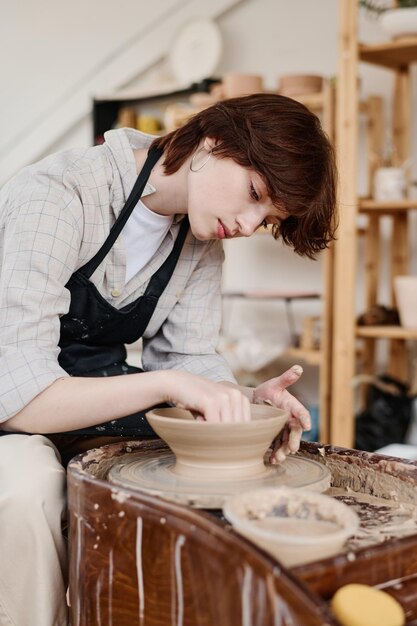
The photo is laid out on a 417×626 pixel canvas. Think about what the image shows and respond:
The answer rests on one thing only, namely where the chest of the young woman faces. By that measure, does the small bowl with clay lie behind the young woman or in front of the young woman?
in front

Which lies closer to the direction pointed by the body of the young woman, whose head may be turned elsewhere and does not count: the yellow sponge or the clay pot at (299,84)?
the yellow sponge

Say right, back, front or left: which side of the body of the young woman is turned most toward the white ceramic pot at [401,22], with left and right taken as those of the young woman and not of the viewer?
left

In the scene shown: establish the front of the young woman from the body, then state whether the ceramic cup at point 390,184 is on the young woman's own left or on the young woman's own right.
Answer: on the young woman's own left

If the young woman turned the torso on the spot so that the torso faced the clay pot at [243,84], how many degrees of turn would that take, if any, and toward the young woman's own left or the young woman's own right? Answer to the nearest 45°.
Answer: approximately 135° to the young woman's own left

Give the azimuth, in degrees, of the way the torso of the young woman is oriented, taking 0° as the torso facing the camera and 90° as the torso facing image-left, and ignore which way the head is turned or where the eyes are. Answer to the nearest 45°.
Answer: approximately 315°

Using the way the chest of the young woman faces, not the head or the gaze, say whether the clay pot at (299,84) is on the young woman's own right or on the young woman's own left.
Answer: on the young woman's own left

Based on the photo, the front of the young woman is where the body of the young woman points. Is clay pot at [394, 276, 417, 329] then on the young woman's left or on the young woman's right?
on the young woman's left

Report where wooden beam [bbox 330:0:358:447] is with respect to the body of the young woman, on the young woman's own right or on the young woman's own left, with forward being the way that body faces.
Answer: on the young woman's own left

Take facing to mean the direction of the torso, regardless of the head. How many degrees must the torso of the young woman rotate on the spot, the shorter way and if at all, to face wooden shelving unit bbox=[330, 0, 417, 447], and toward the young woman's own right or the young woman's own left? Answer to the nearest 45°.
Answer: approximately 90° to the young woman's own left
